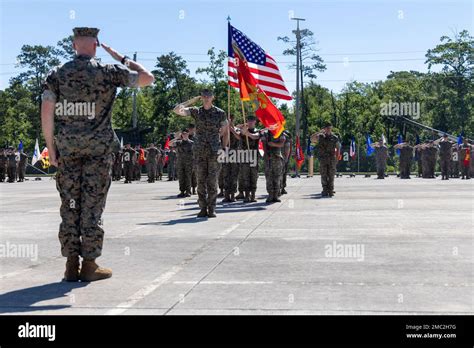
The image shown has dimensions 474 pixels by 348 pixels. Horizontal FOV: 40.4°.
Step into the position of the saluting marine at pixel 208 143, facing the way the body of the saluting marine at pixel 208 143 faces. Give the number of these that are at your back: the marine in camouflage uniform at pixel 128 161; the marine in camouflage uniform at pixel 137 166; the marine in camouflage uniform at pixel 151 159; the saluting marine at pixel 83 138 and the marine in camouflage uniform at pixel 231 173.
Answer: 4

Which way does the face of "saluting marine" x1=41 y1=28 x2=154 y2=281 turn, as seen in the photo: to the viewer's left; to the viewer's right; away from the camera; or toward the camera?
away from the camera

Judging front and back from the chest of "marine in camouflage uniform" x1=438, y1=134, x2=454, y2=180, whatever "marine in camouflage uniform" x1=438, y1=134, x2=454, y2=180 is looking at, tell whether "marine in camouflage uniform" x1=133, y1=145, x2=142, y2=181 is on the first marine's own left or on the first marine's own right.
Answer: on the first marine's own right

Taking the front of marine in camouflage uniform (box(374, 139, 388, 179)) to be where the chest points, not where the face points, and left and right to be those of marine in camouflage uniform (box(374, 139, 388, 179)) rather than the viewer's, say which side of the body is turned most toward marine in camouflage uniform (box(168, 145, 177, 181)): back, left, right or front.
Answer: right

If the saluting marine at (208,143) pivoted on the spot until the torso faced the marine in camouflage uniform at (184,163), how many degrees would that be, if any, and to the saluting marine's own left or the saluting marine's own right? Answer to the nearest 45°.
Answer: approximately 180°

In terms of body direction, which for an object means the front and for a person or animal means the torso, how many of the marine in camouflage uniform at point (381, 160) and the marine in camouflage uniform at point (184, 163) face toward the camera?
2

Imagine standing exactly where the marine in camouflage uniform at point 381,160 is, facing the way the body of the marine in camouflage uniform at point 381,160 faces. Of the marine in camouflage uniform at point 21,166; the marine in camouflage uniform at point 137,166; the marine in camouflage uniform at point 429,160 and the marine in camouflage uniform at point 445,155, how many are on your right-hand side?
2
